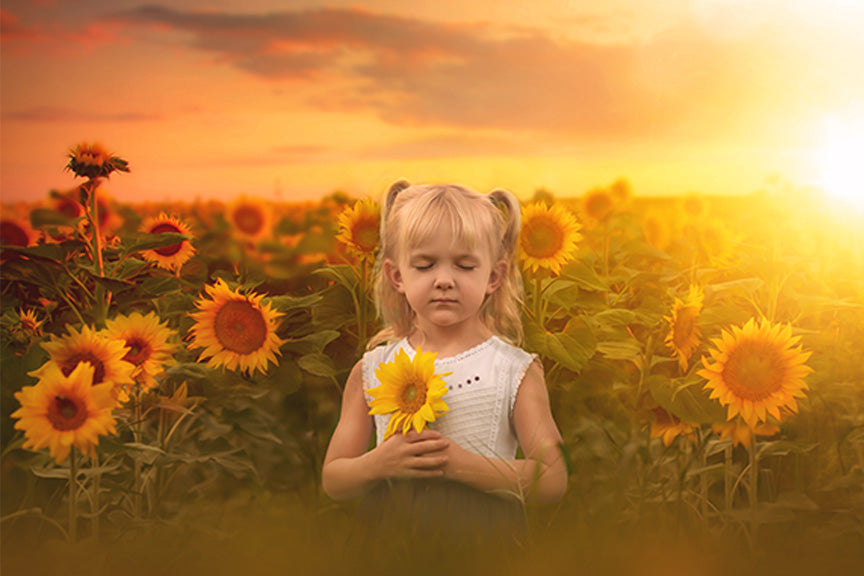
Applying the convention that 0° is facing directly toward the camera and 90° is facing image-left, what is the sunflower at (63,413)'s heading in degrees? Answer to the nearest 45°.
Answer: approximately 0°

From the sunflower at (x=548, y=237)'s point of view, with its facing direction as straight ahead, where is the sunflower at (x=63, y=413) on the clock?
the sunflower at (x=63, y=413) is roughly at 2 o'clock from the sunflower at (x=548, y=237).

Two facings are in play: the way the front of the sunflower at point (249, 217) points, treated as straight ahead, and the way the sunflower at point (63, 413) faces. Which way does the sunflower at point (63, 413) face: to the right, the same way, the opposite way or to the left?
the same way

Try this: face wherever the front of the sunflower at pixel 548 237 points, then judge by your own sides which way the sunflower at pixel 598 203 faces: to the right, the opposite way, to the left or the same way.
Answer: the same way

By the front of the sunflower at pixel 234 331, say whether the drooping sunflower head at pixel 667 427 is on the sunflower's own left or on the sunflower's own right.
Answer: on the sunflower's own left

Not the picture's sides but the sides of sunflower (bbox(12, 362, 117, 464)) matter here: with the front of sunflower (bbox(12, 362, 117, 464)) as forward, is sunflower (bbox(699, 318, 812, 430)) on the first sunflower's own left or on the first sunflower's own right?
on the first sunflower's own left

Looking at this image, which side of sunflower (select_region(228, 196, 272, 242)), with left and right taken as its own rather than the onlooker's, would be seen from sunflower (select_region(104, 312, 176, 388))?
front

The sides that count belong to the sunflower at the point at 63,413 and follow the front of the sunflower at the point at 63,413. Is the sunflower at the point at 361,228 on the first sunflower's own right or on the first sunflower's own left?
on the first sunflower's own left

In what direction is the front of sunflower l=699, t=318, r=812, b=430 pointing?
toward the camera

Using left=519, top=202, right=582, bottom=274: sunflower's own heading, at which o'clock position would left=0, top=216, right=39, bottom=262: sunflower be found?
left=0, top=216, right=39, bottom=262: sunflower is roughly at 3 o'clock from left=519, top=202, right=582, bottom=274: sunflower.

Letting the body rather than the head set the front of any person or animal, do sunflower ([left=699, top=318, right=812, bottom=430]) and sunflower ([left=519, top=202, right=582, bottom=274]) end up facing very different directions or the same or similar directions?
same or similar directions

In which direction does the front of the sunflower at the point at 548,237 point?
toward the camera

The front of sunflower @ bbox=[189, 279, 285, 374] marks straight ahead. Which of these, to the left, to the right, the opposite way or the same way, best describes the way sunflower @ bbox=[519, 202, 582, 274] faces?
the same way
